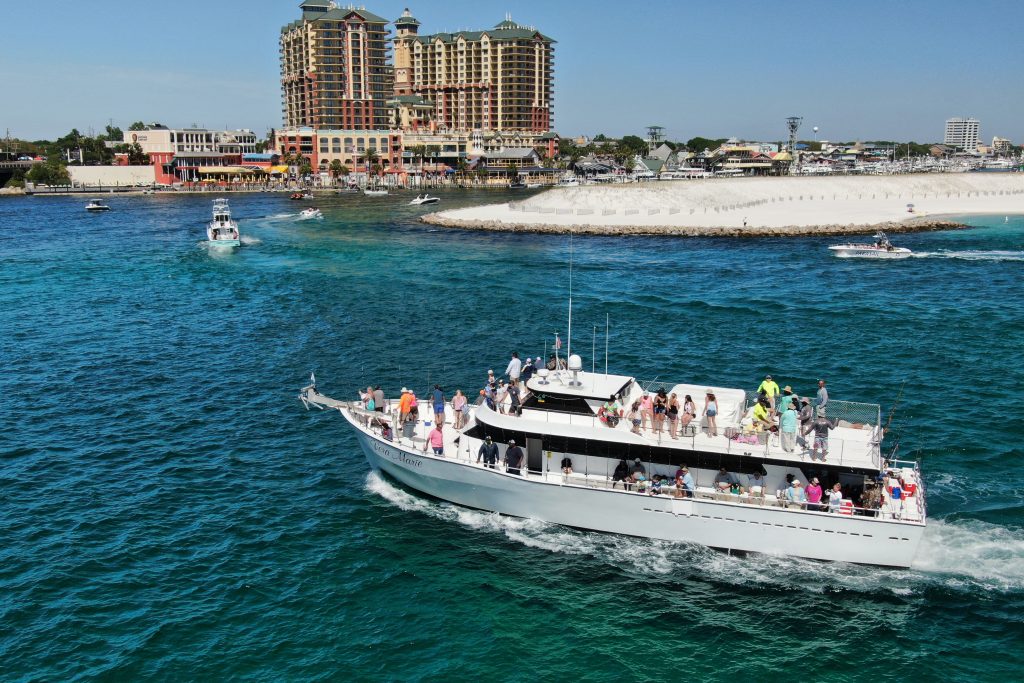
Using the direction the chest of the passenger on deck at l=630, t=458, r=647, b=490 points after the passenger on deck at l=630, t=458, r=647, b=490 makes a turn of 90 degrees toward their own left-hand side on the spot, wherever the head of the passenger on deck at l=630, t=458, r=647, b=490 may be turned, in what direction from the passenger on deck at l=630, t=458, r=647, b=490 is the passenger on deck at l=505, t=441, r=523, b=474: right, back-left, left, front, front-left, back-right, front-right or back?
back

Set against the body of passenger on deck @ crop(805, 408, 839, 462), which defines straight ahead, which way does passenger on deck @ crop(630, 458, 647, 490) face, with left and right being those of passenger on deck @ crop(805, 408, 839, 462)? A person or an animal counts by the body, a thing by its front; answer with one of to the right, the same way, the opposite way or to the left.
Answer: the opposite way

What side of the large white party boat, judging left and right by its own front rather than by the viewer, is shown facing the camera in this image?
left

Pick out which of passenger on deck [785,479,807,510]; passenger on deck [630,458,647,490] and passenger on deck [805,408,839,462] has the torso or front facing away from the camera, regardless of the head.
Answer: passenger on deck [805,408,839,462]

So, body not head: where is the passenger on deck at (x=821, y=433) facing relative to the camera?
away from the camera

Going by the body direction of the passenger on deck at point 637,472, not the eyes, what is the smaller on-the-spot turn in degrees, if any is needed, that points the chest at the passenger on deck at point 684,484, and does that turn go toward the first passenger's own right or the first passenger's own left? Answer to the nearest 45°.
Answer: approximately 90° to the first passenger's own left

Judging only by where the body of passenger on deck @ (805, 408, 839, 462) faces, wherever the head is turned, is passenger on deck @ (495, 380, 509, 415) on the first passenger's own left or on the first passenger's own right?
on the first passenger's own left

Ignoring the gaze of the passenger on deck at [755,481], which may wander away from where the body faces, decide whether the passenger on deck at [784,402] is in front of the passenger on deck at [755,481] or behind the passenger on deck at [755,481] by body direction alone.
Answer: behind

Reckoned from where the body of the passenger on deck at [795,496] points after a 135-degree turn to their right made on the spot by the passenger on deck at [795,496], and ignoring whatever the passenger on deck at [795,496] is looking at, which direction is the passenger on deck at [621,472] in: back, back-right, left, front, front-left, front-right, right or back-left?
front-left

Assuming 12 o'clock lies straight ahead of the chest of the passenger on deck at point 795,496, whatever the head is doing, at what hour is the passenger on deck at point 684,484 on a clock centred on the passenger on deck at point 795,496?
the passenger on deck at point 684,484 is roughly at 3 o'clock from the passenger on deck at point 795,496.

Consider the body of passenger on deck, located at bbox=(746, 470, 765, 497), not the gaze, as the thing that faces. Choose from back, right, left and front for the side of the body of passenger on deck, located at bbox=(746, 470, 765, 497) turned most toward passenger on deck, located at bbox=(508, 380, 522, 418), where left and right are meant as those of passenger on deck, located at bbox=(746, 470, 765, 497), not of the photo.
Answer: right
